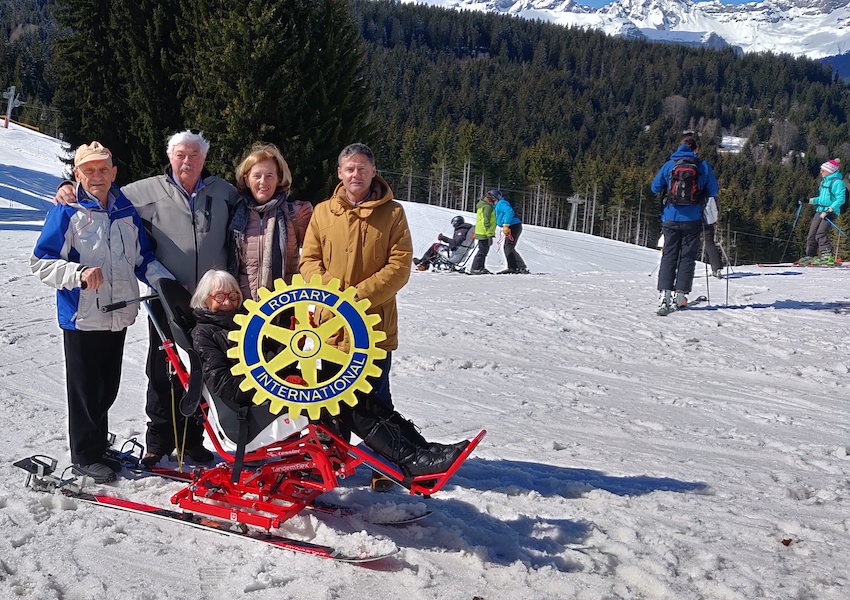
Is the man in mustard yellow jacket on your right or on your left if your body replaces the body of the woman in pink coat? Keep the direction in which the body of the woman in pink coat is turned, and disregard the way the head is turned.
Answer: on your left

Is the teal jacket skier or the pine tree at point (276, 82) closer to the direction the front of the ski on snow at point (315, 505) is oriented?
the teal jacket skier

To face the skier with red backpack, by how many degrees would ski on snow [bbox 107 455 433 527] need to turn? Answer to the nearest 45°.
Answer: approximately 45° to its left

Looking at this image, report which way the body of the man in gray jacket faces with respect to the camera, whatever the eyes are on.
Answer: toward the camera

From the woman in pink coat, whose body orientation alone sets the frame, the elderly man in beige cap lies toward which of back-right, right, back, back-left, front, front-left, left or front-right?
right

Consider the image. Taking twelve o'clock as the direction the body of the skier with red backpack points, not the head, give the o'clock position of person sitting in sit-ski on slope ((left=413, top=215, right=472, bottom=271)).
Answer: The person sitting in sit-ski on slope is roughly at 11 o'clock from the skier with red backpack.

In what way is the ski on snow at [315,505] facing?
to the viewer's right

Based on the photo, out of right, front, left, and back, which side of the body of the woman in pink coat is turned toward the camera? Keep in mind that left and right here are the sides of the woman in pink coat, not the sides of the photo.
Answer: front

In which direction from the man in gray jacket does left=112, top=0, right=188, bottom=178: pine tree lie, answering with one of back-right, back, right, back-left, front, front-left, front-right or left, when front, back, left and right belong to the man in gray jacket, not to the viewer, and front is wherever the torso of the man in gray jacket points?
back

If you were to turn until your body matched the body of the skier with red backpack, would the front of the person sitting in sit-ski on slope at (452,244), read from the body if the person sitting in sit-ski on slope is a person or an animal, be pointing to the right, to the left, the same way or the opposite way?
to the left

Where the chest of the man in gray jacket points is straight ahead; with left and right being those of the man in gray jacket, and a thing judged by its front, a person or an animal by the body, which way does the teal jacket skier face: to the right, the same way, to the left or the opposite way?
to the right

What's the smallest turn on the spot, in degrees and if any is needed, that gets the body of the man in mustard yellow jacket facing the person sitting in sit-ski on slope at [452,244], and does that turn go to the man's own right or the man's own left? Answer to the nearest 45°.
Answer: approximately 180°

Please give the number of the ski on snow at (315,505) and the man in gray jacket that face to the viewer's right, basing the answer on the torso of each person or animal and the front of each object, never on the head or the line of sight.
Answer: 1
